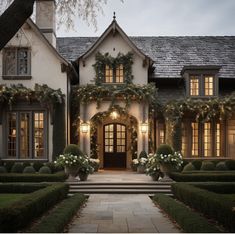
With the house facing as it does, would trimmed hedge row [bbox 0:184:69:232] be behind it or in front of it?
in front

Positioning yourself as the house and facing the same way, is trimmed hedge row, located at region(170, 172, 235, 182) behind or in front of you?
in front

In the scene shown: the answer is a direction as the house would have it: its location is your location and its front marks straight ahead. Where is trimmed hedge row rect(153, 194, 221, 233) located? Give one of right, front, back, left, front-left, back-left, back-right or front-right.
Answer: front

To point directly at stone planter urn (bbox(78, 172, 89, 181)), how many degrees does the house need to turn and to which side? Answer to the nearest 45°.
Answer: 0° — it already faces it

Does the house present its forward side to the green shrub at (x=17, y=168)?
no

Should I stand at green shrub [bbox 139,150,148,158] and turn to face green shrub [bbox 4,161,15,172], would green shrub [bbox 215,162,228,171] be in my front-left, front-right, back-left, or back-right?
back-left

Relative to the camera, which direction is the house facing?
toward the camera

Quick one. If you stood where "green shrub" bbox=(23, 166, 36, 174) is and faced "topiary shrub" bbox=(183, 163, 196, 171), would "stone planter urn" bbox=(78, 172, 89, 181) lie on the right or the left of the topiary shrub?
right

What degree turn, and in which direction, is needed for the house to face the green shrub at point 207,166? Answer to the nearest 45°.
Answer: approximately 45° to its left

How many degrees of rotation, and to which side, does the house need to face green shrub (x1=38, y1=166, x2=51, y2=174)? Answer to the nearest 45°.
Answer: approximately 45° to its right

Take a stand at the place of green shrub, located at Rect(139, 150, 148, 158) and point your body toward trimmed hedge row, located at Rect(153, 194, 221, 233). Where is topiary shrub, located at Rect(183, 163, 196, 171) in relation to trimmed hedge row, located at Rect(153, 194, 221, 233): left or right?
left

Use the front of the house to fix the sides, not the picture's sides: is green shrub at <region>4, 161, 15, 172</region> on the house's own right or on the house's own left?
on the house's own right

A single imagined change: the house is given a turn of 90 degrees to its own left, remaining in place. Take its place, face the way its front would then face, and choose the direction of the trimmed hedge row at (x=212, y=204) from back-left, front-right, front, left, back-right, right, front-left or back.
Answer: right
